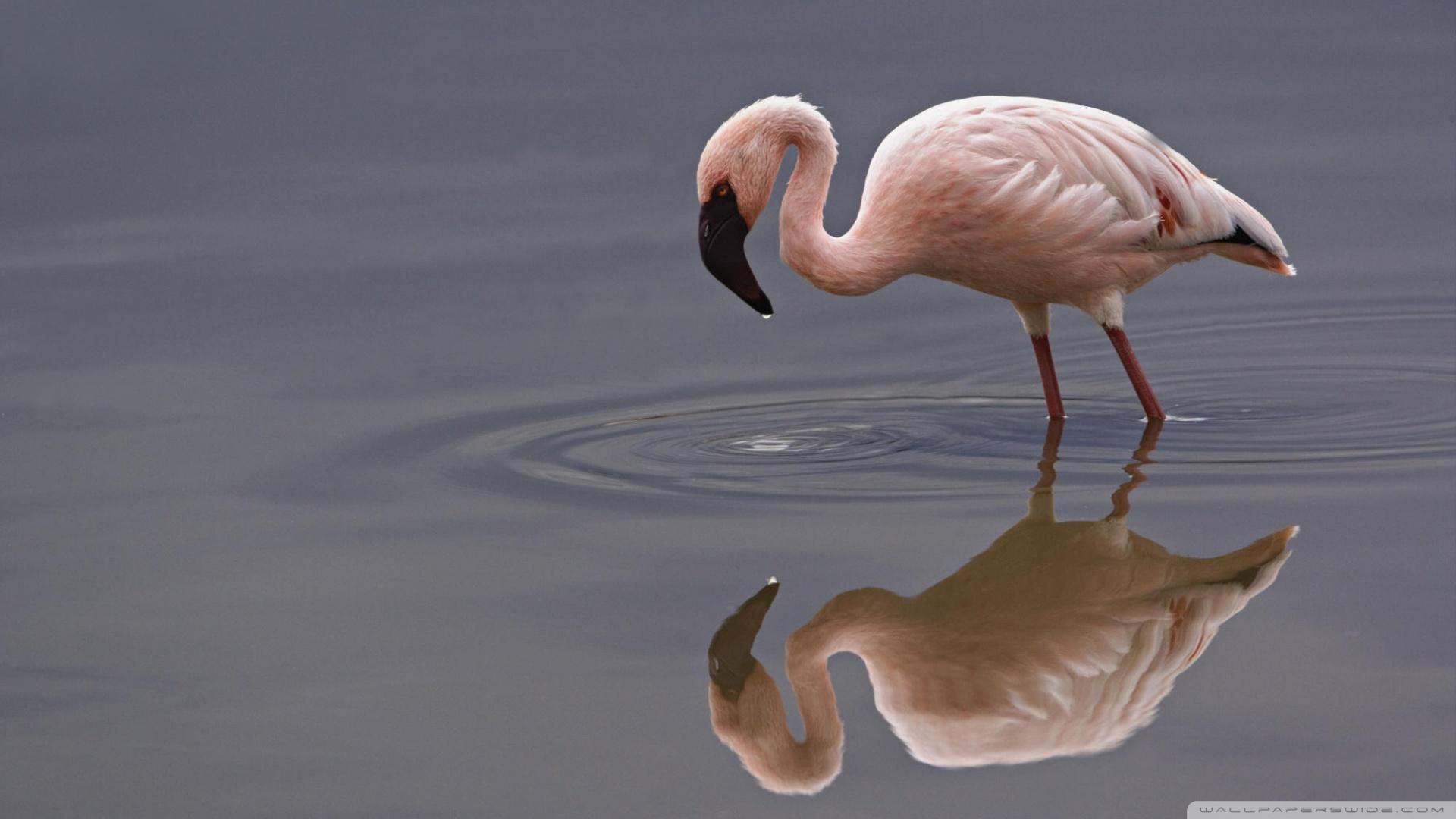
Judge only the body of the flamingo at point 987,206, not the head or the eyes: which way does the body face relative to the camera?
to the viewer's left
